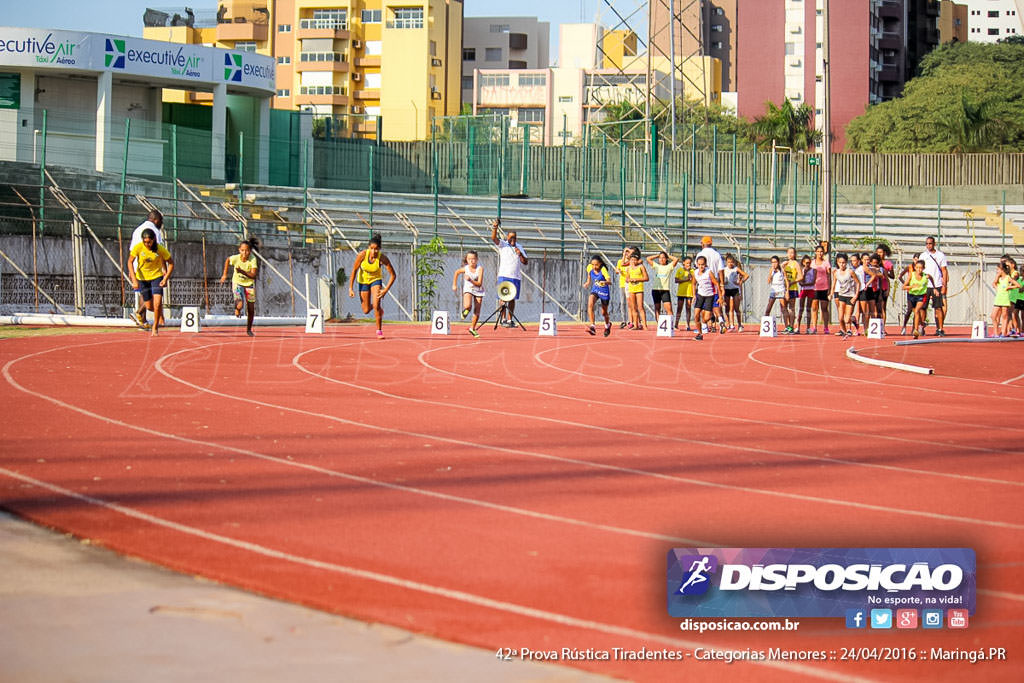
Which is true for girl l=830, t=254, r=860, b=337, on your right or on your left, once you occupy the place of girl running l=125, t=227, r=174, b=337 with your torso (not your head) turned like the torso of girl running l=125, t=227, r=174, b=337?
on your left

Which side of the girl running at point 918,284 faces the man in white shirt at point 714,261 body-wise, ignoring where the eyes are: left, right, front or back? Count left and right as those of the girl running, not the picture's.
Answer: right

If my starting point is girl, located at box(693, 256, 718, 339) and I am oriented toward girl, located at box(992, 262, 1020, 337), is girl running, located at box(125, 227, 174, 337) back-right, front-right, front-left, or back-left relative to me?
back-right

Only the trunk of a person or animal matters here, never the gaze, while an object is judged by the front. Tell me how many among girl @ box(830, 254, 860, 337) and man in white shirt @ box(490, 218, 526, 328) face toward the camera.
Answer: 2

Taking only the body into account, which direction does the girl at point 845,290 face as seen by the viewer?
toward the camera

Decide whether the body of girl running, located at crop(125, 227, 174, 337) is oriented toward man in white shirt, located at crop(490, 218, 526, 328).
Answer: no

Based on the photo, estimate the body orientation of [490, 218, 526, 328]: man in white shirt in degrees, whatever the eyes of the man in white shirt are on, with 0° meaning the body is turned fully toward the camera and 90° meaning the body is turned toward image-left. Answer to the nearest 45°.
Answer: approximately 0°
